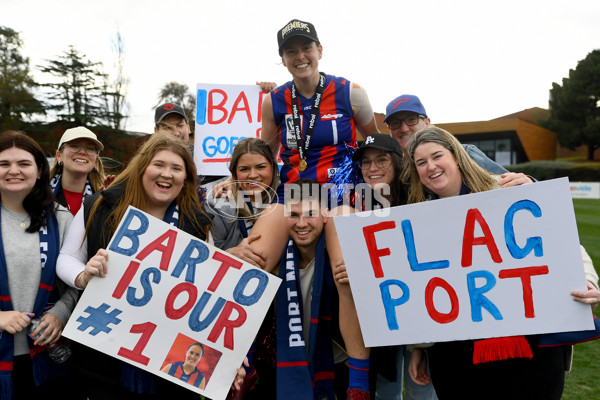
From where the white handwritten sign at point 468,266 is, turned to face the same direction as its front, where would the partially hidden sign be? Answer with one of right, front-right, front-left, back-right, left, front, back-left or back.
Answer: back-right

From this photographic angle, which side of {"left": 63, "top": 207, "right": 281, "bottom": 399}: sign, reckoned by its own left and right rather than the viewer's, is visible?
front

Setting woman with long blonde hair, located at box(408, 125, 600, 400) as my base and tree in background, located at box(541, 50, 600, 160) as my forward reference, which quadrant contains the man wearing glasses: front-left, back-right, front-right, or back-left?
front-left

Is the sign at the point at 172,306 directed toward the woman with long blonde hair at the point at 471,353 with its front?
no

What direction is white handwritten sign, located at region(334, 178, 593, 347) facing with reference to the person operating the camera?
facing the viewer

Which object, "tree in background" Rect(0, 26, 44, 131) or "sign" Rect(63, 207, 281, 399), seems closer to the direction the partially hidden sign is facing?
the sign

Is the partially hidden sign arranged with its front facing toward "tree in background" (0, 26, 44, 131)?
no

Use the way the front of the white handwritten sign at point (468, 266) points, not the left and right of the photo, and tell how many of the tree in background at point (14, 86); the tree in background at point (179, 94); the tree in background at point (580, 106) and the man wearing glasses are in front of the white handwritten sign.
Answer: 0

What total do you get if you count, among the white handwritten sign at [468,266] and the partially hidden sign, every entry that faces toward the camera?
2

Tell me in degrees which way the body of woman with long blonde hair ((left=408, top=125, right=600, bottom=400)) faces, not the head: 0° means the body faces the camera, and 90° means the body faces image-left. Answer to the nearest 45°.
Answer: approximately 0°

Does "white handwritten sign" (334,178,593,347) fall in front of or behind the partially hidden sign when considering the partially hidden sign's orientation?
in front

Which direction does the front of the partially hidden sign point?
toward the camera

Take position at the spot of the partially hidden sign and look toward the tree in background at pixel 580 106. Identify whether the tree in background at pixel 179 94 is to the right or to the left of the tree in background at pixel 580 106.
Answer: left

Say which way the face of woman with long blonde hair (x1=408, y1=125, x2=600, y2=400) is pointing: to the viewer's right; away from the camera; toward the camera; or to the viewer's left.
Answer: toward the camera

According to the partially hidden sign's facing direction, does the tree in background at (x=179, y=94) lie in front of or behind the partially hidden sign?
behind

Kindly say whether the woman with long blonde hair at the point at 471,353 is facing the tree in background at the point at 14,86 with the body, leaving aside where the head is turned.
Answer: no

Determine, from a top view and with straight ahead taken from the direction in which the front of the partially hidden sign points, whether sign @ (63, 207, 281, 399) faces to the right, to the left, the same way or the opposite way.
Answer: the same way

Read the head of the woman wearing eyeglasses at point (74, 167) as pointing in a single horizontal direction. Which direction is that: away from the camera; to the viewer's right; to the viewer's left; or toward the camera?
toward the camera

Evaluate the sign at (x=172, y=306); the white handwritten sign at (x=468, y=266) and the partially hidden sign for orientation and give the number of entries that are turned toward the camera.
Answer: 3
